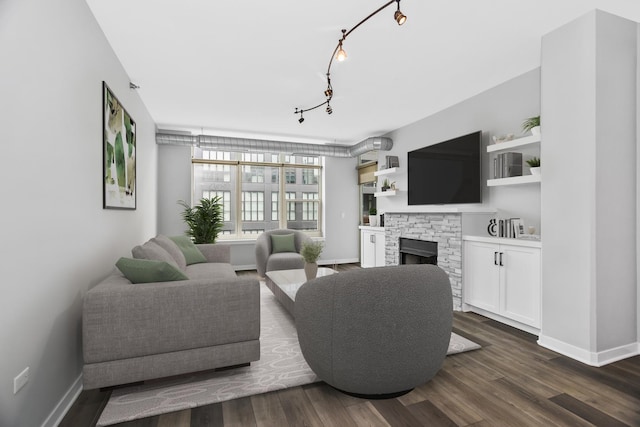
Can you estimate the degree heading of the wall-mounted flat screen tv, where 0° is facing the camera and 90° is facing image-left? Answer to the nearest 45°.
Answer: approximately 45°

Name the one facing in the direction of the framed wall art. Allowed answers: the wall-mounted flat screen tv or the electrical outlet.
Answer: the wall-mounted flat screen tv

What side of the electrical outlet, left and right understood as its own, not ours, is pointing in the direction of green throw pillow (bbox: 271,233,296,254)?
left

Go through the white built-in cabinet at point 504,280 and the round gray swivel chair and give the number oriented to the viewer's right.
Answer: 0

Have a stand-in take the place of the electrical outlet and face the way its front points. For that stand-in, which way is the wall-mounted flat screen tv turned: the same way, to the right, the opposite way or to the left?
the opposite way

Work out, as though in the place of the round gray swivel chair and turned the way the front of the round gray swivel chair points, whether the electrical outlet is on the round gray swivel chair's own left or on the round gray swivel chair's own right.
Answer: on the round gray swivel chair's own left

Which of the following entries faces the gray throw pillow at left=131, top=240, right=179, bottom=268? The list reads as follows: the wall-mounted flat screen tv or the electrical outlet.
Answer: the wall-mounted flat screen tv

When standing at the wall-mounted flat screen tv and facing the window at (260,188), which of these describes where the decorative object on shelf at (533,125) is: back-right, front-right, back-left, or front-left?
back-left

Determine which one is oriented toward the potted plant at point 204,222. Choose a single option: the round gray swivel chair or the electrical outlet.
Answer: the round gray swivel chair

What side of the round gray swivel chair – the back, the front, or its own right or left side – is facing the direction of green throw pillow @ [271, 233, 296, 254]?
front

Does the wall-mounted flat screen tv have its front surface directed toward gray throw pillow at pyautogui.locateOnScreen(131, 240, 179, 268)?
yes

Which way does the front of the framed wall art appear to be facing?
to the viewer's right

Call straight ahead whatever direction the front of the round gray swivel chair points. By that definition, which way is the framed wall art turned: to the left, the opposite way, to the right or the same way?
to the right
